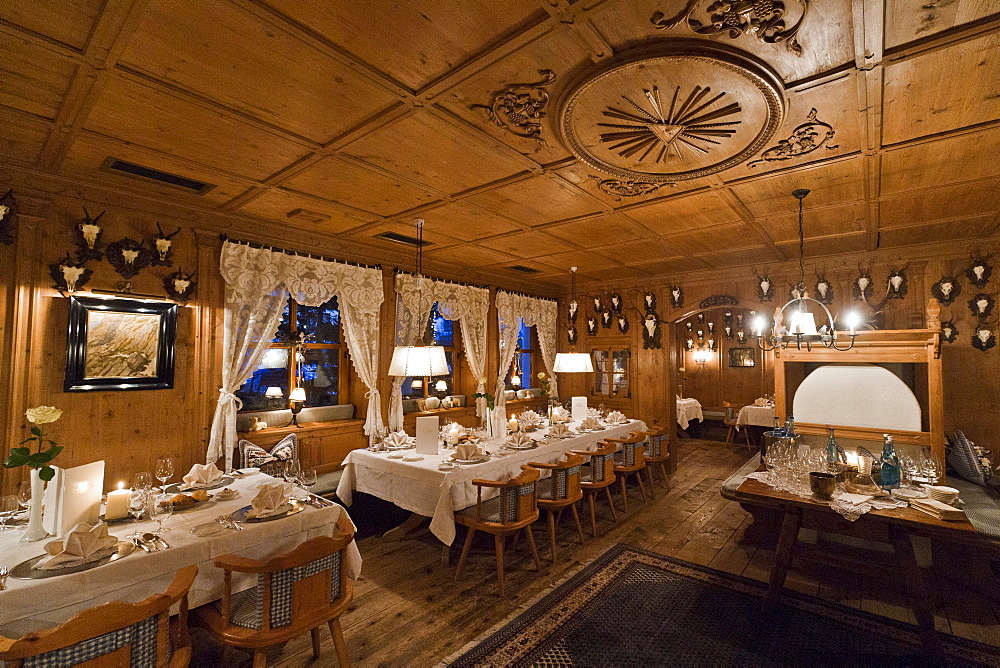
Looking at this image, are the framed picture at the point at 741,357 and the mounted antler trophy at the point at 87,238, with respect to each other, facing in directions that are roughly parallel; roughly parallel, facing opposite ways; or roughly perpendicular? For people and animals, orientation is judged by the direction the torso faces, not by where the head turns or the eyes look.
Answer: roughly perpendicular

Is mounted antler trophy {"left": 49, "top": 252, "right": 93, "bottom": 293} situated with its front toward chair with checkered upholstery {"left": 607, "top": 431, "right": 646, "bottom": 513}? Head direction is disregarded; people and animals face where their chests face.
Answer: no

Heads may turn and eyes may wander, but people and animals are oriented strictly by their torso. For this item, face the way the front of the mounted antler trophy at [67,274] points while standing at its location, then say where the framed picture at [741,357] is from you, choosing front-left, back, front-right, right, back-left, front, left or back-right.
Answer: left

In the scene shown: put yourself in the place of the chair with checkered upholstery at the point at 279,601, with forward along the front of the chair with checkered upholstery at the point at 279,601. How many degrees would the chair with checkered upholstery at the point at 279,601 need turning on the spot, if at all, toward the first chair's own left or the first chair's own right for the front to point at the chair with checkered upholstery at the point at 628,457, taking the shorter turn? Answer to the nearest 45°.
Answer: approximately 90° to the first chair's own right

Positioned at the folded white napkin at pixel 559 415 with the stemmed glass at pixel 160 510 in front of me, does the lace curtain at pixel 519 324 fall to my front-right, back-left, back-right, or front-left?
back-right

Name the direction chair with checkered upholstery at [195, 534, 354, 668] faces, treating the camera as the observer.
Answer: facing away from the viewer and to the left of the viewer

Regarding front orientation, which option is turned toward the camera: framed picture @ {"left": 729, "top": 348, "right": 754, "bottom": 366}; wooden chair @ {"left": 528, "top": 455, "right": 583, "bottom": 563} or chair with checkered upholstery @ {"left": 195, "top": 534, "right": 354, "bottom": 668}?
the framed picture

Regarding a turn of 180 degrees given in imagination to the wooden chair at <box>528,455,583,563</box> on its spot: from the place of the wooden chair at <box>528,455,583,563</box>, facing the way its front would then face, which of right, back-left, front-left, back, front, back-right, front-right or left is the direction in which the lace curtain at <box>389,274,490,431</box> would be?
back

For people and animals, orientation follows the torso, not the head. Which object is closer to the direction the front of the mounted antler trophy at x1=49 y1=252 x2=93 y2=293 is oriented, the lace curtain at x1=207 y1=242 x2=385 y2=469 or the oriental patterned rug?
the oriental patterned rug

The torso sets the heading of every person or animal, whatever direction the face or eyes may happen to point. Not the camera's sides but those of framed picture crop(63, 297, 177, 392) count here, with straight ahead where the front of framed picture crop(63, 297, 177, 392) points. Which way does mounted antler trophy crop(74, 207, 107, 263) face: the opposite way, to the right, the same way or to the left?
the same way

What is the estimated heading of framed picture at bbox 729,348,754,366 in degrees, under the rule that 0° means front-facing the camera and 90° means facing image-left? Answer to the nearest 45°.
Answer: approximately 0°

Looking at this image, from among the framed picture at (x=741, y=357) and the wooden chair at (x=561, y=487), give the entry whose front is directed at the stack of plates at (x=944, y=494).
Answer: the framed picture

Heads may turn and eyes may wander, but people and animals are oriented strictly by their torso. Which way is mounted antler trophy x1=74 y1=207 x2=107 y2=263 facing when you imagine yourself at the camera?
facing the viewer

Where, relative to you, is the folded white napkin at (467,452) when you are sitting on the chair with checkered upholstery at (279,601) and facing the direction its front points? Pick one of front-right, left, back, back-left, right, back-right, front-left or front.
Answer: right

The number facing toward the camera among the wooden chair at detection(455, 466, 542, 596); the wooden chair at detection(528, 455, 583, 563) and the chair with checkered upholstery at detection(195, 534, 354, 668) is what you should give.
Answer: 0

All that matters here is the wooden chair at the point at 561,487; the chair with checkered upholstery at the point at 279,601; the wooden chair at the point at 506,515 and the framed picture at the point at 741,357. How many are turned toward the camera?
1

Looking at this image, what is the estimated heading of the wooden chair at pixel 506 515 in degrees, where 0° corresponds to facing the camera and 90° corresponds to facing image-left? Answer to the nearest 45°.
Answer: approximately 135°

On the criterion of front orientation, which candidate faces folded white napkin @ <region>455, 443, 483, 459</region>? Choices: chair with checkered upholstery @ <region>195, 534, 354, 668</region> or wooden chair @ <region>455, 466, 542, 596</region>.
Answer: the wooden chair

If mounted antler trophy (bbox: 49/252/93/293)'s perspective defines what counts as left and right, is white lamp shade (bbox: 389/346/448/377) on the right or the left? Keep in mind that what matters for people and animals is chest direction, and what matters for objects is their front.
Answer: on its left

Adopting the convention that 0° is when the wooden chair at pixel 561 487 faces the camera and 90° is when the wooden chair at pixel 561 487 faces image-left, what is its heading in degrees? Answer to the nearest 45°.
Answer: approximately 135°
